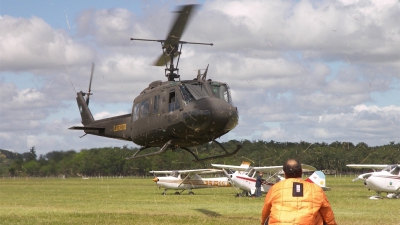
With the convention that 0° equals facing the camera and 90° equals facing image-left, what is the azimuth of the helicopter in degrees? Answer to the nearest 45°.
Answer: approximately 315°

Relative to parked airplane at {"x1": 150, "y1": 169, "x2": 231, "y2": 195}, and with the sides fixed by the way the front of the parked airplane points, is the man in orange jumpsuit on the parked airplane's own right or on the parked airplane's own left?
on the parked airplane's own left

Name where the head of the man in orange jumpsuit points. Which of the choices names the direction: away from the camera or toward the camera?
away from the camera

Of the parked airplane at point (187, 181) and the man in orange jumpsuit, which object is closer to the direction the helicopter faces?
the man in orange jumpsuit

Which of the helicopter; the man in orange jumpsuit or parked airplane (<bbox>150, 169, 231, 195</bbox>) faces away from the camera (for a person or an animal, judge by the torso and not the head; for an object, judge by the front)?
the man in orange jumpsuit

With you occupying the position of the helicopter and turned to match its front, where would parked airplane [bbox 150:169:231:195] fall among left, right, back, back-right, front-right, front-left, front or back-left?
back-left

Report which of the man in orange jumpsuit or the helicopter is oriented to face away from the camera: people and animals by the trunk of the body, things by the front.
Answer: the man in orange jumpsuit

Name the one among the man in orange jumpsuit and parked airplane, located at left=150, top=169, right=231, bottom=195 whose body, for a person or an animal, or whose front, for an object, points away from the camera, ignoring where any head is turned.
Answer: the man in orange jumpsuit

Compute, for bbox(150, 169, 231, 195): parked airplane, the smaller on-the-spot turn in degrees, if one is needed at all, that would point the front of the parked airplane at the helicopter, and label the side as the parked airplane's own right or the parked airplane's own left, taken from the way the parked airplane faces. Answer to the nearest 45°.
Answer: approximately 45° to the parked airplane's own left

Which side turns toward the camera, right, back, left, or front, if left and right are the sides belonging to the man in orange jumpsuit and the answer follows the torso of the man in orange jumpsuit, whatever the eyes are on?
back
